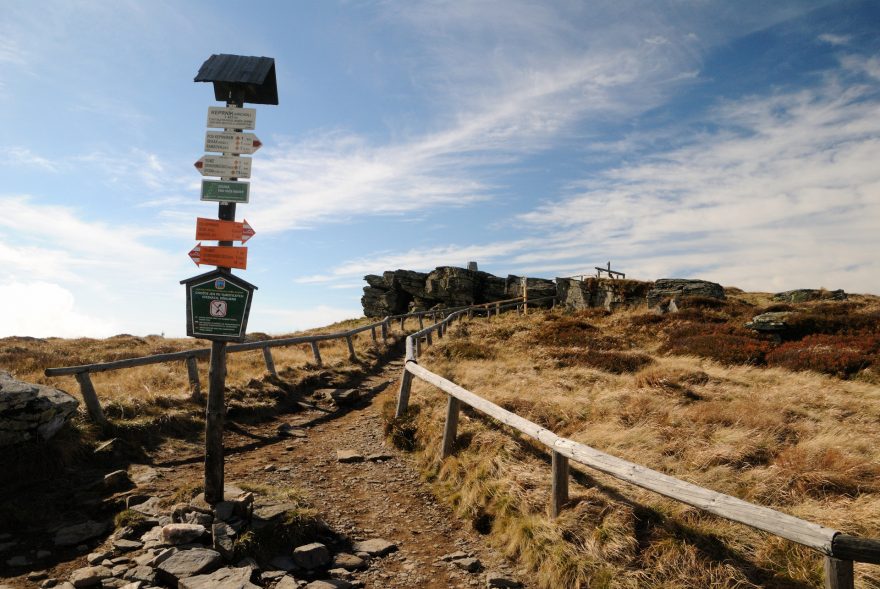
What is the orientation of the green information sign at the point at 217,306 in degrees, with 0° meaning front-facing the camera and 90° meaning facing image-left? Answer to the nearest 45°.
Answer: approximately 0°

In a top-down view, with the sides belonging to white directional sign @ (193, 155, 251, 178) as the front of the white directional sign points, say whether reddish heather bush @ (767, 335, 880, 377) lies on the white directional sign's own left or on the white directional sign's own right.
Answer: on the white directional sign's own left

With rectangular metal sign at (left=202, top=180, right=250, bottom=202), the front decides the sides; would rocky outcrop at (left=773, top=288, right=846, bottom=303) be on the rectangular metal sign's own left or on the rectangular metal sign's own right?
on the rectangular metal sign's own left

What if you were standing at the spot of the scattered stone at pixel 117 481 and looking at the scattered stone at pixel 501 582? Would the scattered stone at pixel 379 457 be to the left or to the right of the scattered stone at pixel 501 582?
left

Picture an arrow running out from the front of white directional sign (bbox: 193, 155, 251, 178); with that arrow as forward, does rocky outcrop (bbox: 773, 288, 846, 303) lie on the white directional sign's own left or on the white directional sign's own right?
on the white directional sign's own left
